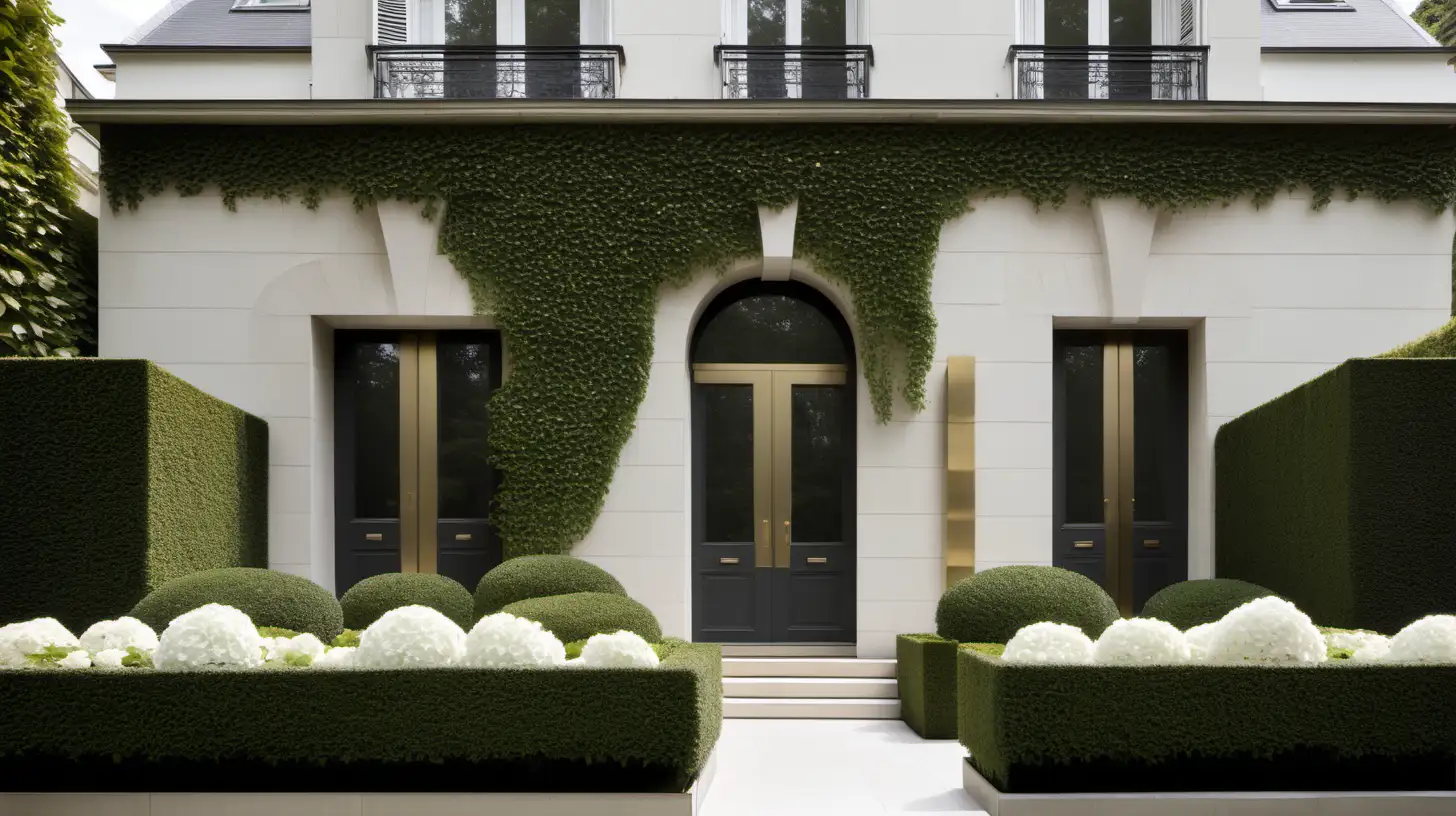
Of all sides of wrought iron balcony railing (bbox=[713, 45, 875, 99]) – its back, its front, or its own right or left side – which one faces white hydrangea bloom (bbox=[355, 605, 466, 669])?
front

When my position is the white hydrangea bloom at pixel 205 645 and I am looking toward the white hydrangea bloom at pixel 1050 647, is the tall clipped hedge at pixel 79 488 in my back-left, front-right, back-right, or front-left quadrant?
back-left

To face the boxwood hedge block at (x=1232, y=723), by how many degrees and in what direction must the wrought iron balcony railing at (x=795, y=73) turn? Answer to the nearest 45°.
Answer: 0° — it already faces it

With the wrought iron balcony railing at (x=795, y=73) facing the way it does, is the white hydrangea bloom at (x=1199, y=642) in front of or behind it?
in front

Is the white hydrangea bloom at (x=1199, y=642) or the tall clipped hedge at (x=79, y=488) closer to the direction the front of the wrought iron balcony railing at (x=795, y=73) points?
the white hydrangea bloom

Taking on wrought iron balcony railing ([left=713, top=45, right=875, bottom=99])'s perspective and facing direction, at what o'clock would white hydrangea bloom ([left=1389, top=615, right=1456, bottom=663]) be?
The white hydrangea bloom is roughly at 11 o'clock from the wrought iron balcony railing.

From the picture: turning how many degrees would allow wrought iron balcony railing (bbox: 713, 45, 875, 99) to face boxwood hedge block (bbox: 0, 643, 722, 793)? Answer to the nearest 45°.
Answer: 0° — it already faces it

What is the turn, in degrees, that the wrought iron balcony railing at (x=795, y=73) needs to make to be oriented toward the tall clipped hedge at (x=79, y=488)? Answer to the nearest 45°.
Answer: approximately 45° to its right

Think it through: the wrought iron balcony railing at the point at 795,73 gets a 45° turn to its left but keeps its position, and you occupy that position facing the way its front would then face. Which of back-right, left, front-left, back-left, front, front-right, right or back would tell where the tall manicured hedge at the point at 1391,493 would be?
front

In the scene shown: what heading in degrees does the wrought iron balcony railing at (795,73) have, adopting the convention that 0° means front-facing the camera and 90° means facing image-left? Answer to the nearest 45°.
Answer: approximately 0°

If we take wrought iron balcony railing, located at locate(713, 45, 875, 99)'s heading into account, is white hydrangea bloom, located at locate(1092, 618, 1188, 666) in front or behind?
in front

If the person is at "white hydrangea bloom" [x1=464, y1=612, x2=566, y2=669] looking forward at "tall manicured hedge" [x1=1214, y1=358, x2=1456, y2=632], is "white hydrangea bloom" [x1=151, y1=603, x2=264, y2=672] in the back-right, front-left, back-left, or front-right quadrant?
back-left

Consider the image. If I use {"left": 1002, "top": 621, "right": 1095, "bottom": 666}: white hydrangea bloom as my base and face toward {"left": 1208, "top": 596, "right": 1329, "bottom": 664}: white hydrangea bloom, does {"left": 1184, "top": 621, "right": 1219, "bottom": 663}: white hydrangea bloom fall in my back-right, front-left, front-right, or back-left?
front-left
